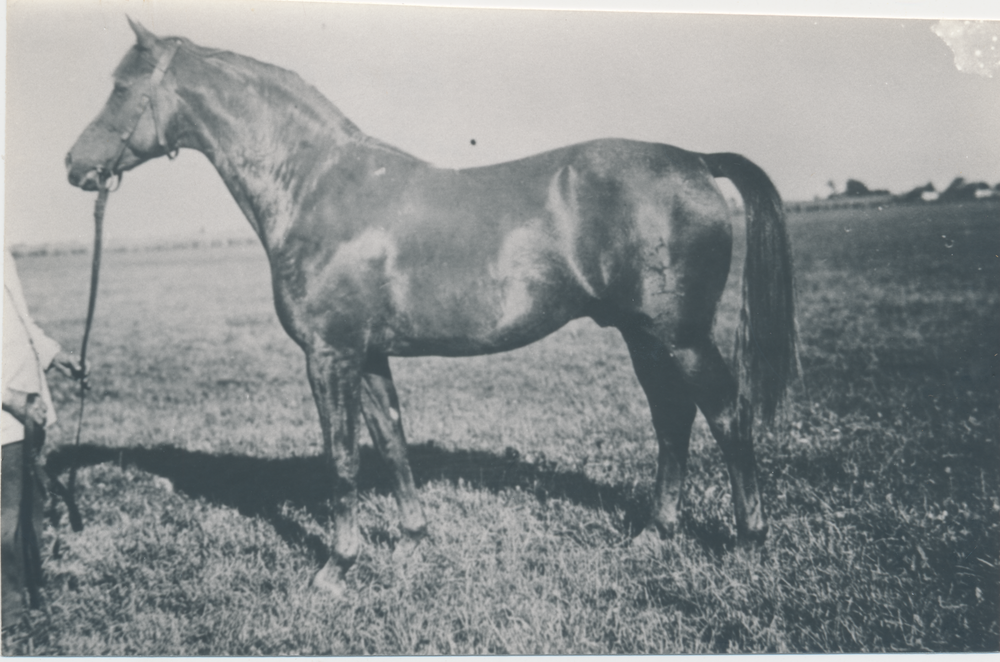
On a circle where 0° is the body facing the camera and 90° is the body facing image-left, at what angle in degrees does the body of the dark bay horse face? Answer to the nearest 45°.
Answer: approximately 90°

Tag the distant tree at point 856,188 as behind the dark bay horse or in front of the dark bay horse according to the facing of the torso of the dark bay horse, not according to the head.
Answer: behind

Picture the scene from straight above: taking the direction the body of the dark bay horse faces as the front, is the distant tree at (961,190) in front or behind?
behind
